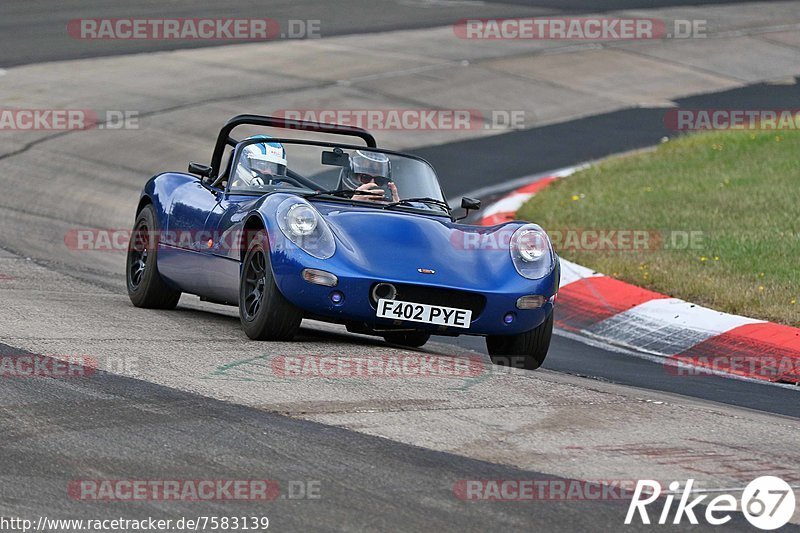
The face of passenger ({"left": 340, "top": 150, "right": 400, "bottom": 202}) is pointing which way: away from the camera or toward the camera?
toward the camera

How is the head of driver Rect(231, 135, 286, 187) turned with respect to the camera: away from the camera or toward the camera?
toward the camera

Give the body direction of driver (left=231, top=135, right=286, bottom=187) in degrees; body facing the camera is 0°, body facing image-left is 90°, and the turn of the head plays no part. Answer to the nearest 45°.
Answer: approximately 315°
